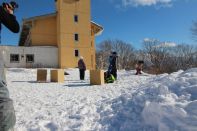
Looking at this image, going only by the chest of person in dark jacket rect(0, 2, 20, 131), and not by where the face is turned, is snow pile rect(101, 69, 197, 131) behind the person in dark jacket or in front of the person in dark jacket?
in front
